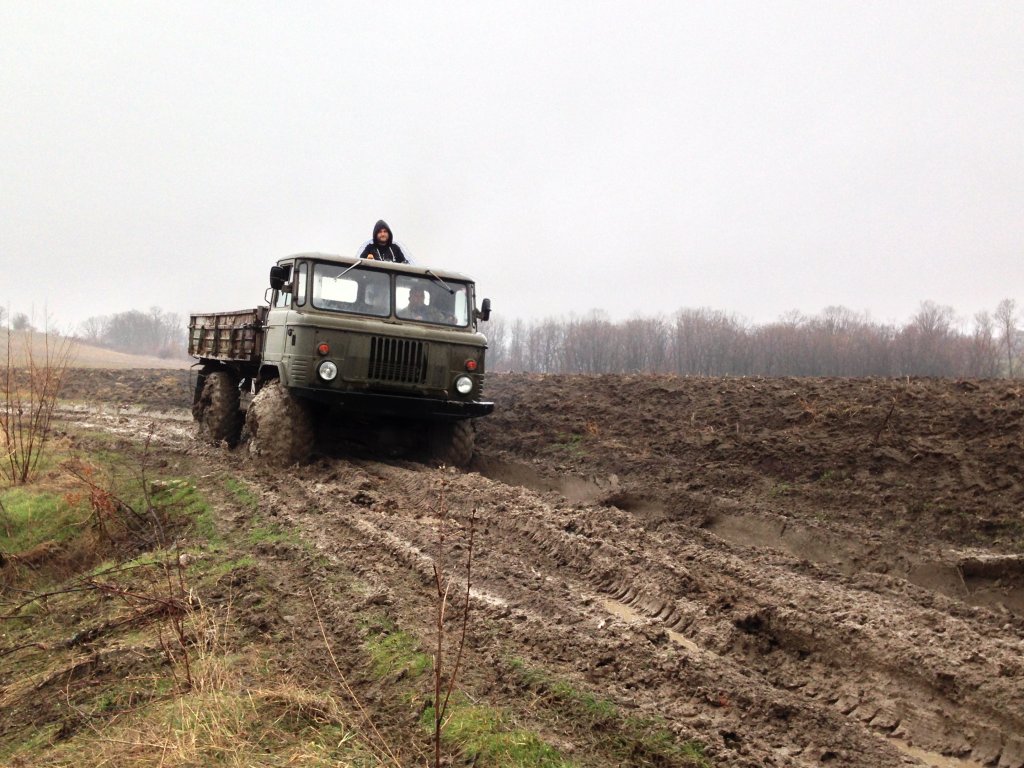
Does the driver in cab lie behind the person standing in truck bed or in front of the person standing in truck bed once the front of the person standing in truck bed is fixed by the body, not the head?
in front

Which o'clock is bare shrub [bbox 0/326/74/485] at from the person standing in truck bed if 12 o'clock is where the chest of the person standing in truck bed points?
The bare shrub is roughly at 3 o'clock from the person standing in truck bed.

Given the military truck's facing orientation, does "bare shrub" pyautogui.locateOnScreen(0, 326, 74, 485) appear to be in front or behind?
in front
